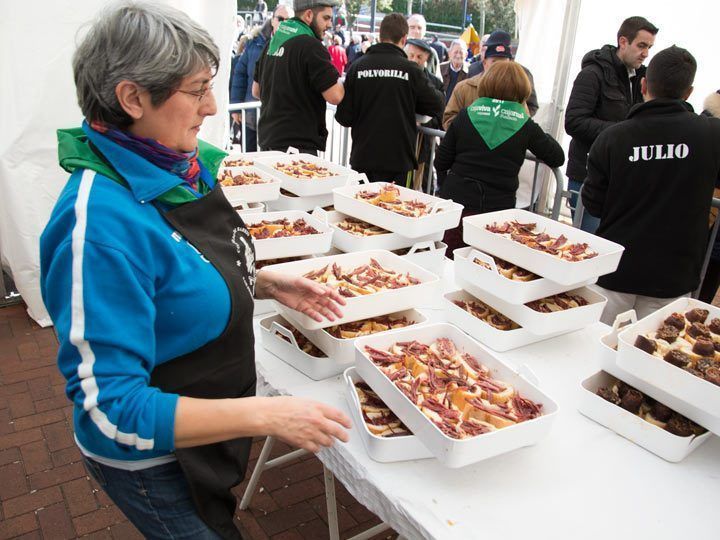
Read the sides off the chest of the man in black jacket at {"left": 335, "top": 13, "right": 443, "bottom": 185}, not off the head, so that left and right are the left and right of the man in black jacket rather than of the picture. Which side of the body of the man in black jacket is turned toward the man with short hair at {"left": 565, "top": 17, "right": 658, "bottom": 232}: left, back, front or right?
right

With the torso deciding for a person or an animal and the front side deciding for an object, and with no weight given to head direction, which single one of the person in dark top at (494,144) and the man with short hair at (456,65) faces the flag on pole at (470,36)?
the person in dark top

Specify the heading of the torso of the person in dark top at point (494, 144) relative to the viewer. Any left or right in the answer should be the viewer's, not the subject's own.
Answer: facing away from the viewer

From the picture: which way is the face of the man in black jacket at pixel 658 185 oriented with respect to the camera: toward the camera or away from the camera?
away from the camera

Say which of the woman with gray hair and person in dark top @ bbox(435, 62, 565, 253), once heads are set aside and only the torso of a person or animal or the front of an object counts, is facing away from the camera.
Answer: the person in dark top

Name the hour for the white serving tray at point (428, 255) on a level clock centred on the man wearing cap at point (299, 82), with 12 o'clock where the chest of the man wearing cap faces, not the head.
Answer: The white serving tray is roughly at 4 o'clock from the man wearing cap.

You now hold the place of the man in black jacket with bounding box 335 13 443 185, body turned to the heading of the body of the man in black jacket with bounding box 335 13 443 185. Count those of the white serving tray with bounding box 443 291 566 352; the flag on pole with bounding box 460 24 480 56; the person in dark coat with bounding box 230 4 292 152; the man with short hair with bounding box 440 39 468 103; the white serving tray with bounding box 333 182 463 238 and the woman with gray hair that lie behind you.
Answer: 3

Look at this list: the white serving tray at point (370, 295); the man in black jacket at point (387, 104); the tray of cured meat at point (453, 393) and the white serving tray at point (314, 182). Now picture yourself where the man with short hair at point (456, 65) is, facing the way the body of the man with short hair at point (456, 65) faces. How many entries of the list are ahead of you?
4

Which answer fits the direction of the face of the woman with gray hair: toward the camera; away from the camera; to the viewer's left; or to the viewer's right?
to the viewer's right

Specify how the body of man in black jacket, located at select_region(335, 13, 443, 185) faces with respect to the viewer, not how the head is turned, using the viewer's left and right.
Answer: facing away from the viewer

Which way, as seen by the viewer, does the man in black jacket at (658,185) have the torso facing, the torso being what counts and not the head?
away from the camera

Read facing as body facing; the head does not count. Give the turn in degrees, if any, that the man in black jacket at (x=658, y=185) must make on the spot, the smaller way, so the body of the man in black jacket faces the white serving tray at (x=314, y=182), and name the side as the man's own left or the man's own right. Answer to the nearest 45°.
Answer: approximately 90° to the man's own left

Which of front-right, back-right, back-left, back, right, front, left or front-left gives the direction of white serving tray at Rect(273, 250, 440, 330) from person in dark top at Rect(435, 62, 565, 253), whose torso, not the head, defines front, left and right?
back

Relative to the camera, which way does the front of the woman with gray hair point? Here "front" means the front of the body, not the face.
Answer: to the viewer's right

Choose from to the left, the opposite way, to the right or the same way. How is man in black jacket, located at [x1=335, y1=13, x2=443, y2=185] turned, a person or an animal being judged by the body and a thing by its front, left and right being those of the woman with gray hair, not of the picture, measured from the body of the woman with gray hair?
to the left

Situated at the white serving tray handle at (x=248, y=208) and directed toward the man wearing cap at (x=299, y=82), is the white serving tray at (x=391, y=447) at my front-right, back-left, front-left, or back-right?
back-right

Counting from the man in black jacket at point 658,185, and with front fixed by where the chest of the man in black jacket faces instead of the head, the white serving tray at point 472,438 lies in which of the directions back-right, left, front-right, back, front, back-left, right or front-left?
back
